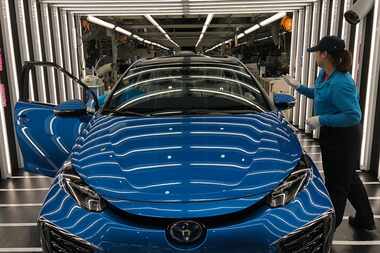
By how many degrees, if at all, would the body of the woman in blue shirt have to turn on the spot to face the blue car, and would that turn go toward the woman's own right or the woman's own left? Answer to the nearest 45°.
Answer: approximately 45° to the woman's own left

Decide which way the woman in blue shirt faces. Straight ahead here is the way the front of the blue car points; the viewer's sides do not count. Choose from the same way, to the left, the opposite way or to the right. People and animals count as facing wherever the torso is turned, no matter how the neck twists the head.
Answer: to the right

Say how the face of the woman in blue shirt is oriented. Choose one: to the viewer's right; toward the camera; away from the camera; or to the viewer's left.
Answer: to the viewer's left

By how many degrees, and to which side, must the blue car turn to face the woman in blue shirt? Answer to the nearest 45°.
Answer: approximately 135° to its left

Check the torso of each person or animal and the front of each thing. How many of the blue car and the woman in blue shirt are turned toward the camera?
1

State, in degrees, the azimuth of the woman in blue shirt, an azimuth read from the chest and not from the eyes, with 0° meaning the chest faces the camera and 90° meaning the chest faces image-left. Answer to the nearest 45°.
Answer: approximately 90°
